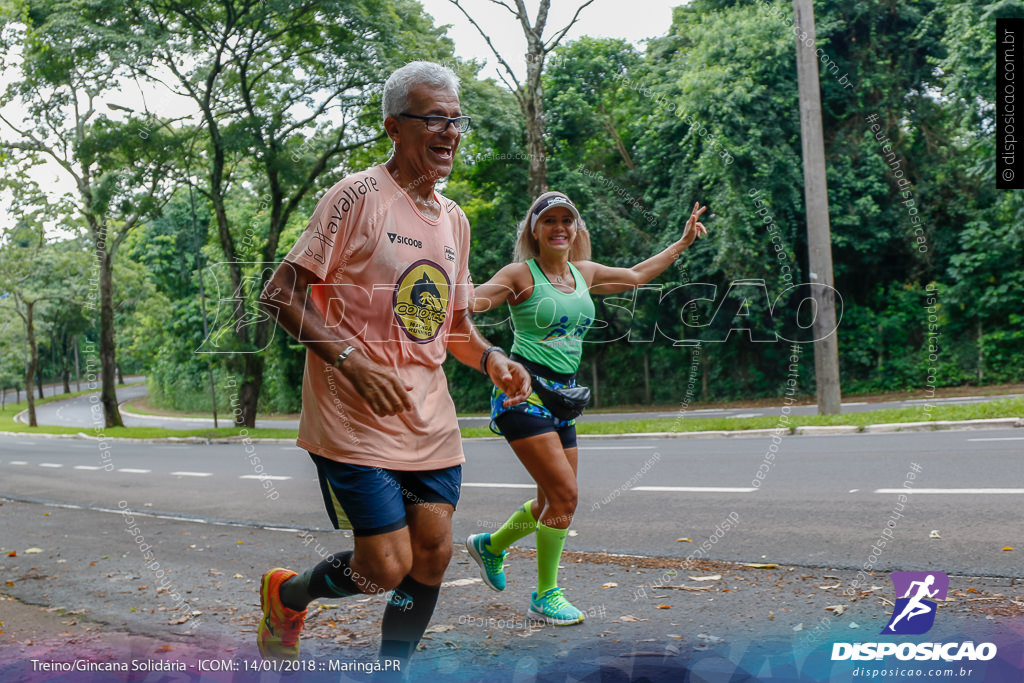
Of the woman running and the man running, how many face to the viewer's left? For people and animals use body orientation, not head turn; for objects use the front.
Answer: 0

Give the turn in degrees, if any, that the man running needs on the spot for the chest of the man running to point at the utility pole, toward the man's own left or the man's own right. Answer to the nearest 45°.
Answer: approximately 90° to the man's own left

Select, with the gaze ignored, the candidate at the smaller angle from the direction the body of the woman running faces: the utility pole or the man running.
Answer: the man running

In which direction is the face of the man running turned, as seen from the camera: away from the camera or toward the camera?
toward the camera

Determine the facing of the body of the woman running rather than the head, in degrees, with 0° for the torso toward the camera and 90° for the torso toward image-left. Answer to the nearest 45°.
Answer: approximately 315°

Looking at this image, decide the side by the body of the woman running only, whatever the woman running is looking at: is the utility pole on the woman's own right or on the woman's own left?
on the woman's own left

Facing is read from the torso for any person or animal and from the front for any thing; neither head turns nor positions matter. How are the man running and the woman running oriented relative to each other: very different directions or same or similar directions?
same or similar directions

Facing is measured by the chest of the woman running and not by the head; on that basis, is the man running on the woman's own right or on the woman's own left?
on the woman's own right

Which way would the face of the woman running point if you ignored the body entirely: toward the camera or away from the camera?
toward the camera
